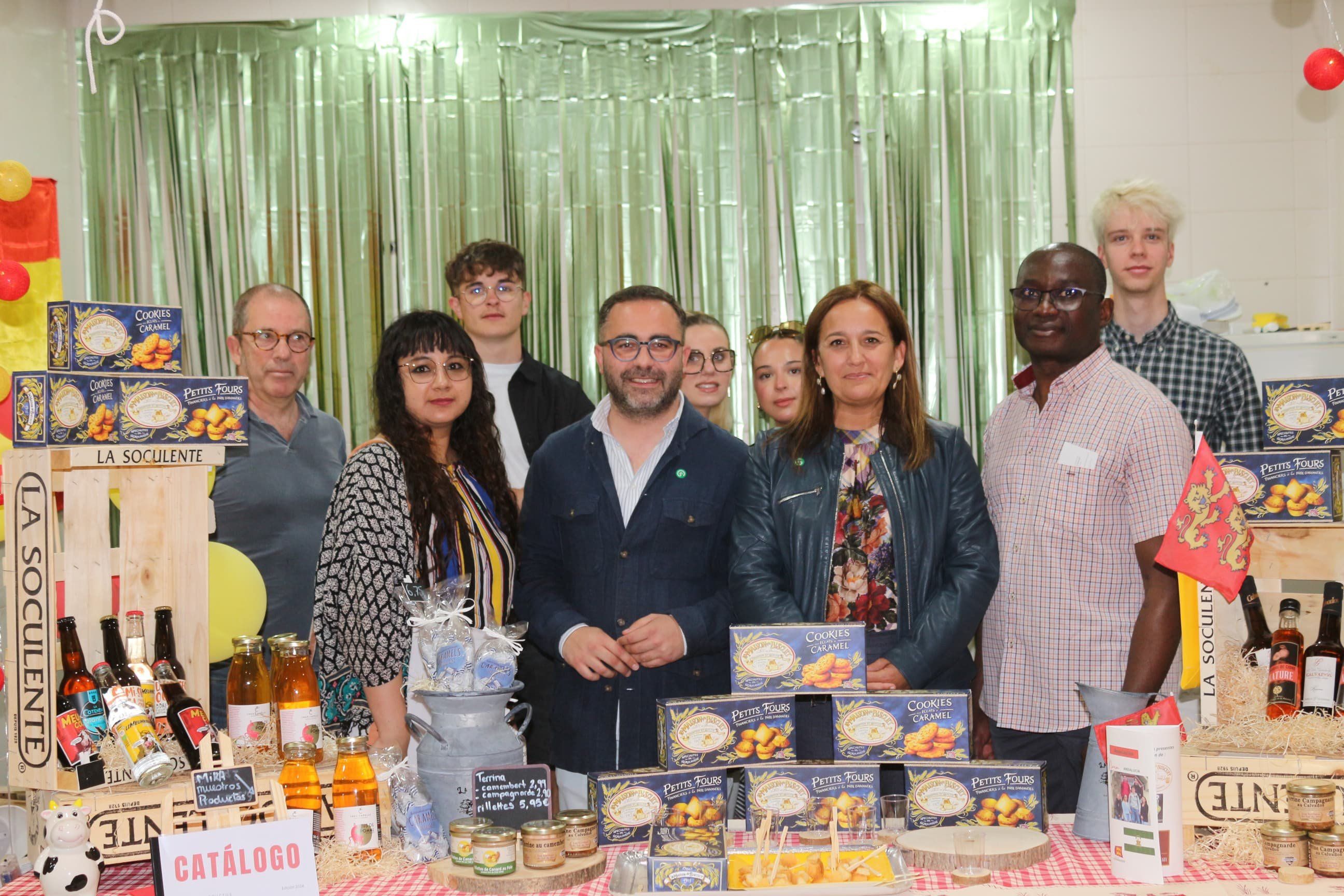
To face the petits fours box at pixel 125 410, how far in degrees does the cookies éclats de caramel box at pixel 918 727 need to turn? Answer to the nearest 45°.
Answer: approximately 90° to its right

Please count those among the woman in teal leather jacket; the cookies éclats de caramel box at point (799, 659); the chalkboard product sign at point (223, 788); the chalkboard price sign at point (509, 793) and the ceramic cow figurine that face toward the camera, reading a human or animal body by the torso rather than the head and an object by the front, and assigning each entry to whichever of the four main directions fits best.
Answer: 5

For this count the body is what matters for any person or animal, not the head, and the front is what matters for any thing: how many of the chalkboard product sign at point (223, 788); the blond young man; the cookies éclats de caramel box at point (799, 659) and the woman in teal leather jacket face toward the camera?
4

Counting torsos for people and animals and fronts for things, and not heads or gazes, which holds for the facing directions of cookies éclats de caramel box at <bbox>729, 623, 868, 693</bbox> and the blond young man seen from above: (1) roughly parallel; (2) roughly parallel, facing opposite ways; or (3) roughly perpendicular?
roughly parallel

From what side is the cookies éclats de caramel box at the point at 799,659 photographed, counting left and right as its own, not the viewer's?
front

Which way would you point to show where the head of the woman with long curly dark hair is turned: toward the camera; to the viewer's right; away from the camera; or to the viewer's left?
toward the camera

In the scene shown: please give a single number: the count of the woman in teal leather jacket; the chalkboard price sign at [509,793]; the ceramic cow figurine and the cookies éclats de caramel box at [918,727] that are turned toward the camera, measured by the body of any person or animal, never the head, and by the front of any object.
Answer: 4

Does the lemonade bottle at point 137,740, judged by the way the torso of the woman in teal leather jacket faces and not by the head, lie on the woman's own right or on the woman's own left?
on the woman's own right

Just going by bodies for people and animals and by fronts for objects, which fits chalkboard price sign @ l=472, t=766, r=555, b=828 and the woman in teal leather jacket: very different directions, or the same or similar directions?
same or similar directions

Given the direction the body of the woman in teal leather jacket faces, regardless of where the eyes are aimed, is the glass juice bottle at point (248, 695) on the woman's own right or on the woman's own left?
on the woman's own right

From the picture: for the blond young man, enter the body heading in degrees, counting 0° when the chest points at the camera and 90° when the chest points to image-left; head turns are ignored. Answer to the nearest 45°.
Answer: approximately 0°

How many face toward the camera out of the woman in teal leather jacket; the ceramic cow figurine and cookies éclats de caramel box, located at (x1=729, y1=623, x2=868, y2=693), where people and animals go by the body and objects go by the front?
3

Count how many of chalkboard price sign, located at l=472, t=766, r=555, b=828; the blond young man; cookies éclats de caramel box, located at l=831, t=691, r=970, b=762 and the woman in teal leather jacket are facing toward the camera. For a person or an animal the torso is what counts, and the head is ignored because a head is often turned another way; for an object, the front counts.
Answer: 4

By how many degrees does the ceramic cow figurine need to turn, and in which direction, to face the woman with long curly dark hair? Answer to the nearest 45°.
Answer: approximately 135° to its left

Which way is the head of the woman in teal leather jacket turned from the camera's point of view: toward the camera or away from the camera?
toward the camera

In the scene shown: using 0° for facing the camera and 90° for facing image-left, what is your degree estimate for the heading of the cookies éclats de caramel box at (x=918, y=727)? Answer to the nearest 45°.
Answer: approximately 0°

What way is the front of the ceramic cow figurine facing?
toward the camera

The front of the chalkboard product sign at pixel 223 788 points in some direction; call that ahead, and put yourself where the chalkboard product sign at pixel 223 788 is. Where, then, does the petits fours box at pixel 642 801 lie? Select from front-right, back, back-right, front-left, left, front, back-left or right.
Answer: left

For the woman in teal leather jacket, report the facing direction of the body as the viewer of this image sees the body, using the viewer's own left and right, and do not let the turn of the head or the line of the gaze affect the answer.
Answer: facing the viewer
